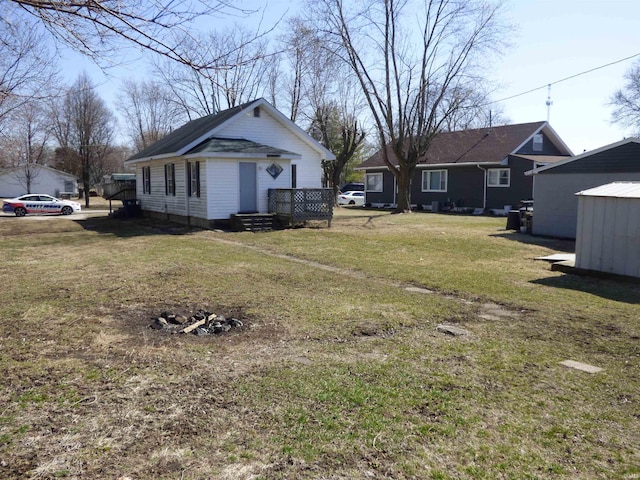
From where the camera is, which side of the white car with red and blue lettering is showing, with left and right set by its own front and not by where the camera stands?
right

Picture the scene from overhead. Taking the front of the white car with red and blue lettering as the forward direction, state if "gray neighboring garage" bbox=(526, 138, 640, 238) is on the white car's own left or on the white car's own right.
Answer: on the white car's own right

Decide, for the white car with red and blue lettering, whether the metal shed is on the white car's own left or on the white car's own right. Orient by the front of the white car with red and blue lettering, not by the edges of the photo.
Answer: on the white car's own right

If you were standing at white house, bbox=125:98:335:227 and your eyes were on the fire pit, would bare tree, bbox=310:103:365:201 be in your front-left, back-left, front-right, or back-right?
back-left

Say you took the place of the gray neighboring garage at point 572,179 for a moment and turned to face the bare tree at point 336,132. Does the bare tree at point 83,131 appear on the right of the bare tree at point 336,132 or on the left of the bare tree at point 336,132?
left
